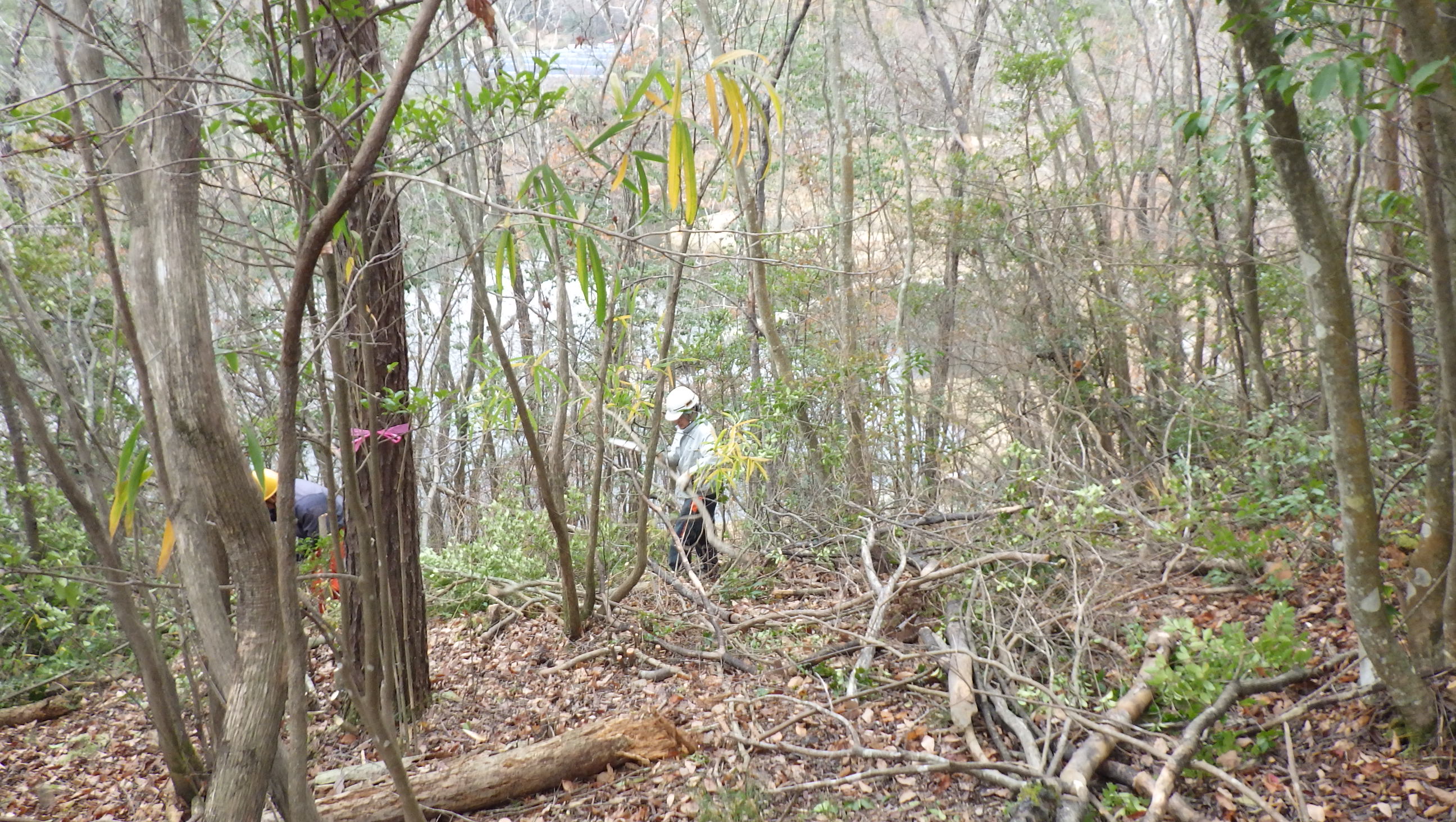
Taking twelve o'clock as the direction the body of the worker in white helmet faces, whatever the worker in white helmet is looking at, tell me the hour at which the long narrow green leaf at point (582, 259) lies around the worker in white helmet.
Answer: The long narrow green leaf is roughly at 9 o'clock from the worker in white helmet.

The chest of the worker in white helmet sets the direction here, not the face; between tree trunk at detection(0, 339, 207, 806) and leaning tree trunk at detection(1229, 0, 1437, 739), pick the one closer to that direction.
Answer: the tree trunk

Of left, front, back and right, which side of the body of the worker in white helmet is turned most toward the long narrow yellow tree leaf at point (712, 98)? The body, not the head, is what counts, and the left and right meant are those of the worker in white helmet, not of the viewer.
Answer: left

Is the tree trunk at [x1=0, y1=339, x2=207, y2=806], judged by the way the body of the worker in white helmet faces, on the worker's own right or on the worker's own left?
on the worker's own left

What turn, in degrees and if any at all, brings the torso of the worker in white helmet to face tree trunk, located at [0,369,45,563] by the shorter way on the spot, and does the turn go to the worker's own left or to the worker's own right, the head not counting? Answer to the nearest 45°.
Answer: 0° — they already face it

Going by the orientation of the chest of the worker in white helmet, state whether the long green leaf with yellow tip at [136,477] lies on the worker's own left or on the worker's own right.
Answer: on the worker's own left

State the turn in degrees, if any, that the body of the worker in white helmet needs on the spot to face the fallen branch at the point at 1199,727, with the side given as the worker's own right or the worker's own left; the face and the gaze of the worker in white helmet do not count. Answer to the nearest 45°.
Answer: approximately 135° to the worker's own left

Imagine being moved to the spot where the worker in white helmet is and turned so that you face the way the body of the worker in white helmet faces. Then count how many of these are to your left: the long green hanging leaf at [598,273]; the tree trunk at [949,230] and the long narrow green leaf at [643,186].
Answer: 2

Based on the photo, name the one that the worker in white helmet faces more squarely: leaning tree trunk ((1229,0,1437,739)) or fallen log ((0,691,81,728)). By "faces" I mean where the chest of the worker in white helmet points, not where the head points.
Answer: the fallen log

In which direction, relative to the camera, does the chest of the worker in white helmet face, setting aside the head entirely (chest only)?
to the viewer's left

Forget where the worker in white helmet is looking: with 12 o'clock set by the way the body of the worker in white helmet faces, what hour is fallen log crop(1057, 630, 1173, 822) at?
The fallen log is roughly at 8 o'clock from the worker in white helmet.

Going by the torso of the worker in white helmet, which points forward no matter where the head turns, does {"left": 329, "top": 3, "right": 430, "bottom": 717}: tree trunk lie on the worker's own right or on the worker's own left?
on the worker's own left

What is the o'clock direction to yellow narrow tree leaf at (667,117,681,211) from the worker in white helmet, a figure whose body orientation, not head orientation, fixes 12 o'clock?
The yellow narrow tree leaf is roughly at 9 o'clock from the worker in white helmet.
